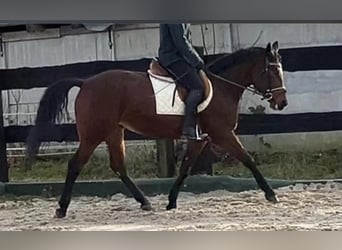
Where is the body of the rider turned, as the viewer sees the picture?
to the viewer's right

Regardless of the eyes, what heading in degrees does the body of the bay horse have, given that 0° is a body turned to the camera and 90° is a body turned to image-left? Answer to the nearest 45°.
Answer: approximately 270°

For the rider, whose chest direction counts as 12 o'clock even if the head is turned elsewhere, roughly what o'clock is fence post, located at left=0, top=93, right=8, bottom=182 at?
The fence post is roughly at 6 o'clock from the rider.

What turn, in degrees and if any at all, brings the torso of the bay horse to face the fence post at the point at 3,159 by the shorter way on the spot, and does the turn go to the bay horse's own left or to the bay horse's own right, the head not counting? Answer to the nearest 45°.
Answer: approximately 180°
